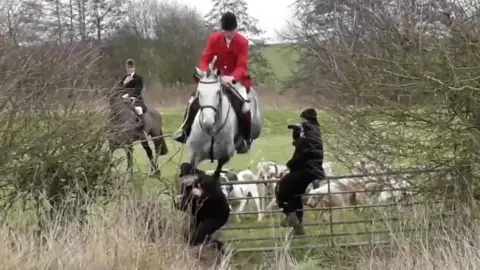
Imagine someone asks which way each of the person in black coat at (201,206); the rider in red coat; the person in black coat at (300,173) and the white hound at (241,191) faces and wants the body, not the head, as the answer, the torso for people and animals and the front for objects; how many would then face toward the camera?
1

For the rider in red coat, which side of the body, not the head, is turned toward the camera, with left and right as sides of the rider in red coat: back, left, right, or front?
front

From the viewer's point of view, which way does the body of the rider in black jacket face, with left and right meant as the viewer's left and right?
facing the viewer and to the left of the viewer

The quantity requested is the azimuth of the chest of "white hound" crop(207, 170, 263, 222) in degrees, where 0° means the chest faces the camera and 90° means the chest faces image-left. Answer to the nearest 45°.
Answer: approximately 90°

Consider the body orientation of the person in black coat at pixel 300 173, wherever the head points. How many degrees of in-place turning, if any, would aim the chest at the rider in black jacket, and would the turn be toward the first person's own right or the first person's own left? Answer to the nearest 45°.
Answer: approximately 45° to the first person's own right

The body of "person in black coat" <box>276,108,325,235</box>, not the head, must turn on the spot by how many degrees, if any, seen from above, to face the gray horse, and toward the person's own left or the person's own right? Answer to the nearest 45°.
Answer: approximately 45° to the person's own left

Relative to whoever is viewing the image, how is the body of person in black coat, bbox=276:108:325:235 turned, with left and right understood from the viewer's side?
facing to the left of the viewer

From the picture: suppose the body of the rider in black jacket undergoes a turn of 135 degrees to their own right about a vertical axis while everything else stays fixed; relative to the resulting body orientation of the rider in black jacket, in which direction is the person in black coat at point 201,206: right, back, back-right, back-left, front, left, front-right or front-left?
back
